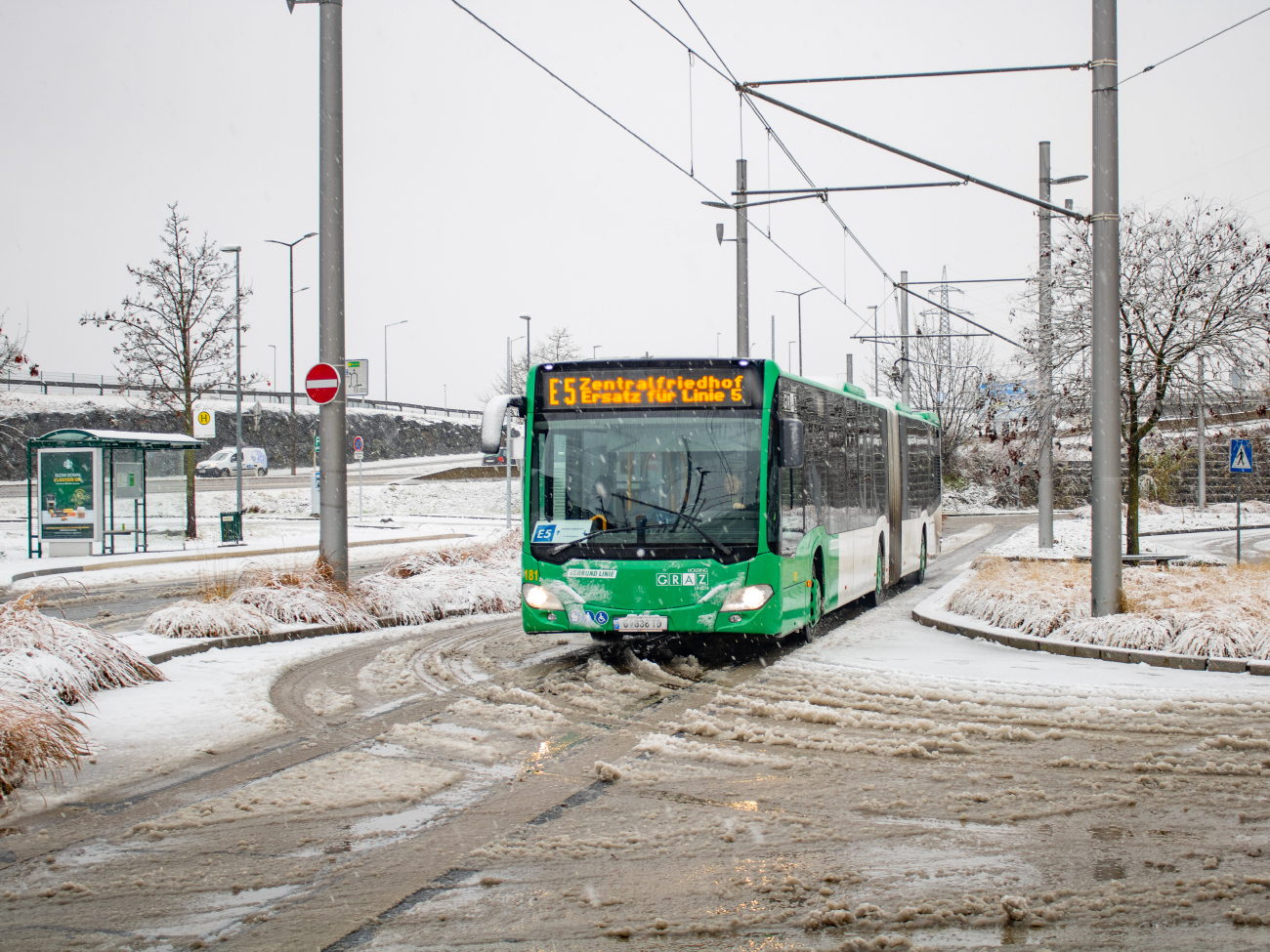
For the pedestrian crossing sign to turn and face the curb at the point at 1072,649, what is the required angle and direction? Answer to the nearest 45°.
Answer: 0° — it already faces it

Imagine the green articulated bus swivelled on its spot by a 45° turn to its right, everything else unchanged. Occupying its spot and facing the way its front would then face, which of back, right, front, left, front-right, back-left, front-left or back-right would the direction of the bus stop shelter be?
right

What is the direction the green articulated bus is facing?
toward the camera

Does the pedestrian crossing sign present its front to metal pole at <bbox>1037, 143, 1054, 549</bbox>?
no

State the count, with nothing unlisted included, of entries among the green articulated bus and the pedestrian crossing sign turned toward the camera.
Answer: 2

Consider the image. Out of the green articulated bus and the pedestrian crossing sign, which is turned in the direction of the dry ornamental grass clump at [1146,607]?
the pedestrian crossing sign

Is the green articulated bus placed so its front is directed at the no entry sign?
no

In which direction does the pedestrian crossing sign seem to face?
toward the camera

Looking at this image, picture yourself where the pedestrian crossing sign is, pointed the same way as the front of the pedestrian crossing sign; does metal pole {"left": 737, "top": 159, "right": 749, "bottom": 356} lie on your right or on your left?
on your right

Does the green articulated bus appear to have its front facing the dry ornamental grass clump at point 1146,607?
no

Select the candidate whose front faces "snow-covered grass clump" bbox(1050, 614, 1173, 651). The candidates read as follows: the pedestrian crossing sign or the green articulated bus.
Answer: the pedestrian crossing sign

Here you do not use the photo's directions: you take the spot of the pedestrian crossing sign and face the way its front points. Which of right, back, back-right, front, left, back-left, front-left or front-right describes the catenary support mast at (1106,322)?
front

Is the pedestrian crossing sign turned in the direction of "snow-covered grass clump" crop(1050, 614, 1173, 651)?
yes

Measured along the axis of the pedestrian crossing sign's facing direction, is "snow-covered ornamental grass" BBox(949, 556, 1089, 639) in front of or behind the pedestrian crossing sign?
in front

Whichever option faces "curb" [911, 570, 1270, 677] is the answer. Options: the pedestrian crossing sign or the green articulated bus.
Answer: the pedestrian crossing sign

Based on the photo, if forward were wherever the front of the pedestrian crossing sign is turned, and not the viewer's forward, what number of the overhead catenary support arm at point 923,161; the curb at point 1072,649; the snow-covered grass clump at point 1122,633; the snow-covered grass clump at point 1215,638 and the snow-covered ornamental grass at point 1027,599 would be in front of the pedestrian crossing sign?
5

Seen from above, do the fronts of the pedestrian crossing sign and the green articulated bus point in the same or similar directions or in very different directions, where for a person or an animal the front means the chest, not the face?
same or similar directions

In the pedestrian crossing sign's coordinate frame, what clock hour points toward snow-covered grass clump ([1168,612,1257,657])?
The snow-covered grass clump is roughly at 12 o'clock from the pedestrian crossing sign.
